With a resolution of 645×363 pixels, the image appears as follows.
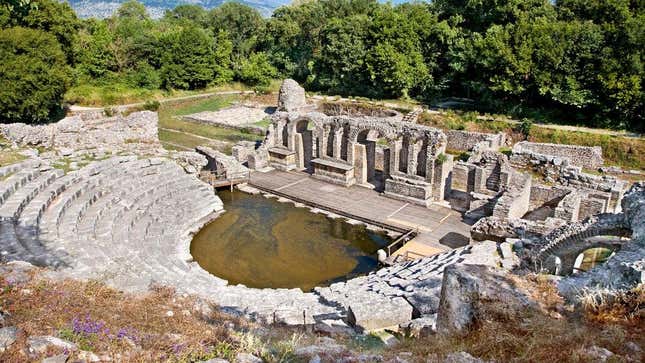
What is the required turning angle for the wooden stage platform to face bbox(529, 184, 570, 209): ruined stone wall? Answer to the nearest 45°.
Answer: approximately 135° to its left

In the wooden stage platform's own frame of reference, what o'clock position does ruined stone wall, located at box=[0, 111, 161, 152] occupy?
The ruined stone wall is roughly at 2 o'clock from the wooden stage platform.

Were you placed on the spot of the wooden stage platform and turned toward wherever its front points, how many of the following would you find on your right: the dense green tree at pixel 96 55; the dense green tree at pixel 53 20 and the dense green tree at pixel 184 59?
3

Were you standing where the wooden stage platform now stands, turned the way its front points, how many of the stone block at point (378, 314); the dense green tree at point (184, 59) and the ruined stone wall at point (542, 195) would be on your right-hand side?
1

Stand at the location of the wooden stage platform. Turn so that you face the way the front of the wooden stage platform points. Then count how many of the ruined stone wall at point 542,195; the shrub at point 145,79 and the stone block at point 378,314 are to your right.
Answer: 1

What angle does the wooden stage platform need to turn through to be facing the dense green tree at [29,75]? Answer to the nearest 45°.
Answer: approximately 90° to its right

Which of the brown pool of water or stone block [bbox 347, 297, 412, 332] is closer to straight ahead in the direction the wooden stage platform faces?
the brown pool of water

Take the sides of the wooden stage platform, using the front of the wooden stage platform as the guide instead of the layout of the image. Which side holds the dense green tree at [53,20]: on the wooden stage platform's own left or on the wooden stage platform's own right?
on the wooden stage platform's own right

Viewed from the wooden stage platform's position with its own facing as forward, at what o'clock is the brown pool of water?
The brown pool of water is roughly at 12 o'clock from the wooden stage platform.

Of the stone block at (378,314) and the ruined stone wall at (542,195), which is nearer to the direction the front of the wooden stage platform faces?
the stone block

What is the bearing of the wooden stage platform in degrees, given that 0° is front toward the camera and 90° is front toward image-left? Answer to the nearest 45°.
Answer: approximately 45°

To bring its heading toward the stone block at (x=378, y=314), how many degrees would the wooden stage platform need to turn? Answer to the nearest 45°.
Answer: approximately 45° to its left

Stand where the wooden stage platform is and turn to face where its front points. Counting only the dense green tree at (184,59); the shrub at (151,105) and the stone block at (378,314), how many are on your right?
2

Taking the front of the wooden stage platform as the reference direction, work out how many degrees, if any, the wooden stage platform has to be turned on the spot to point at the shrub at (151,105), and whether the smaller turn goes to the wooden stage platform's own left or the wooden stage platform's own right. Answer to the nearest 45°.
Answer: approximately 90° to the wooden stage platform's own right

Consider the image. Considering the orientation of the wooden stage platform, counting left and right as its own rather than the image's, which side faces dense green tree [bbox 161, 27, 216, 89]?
right
